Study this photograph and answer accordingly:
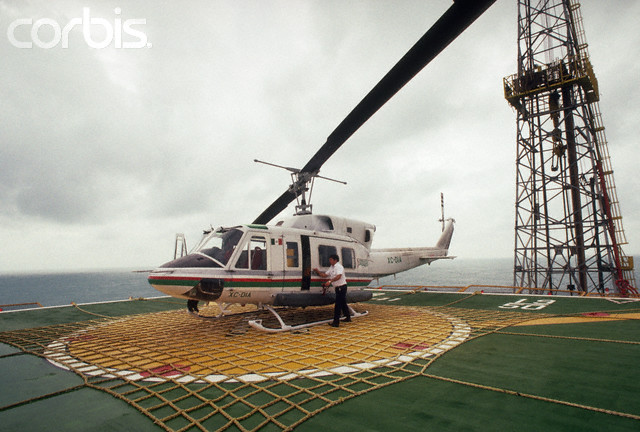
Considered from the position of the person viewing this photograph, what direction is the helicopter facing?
facing the viewer and to the left of the viewer
